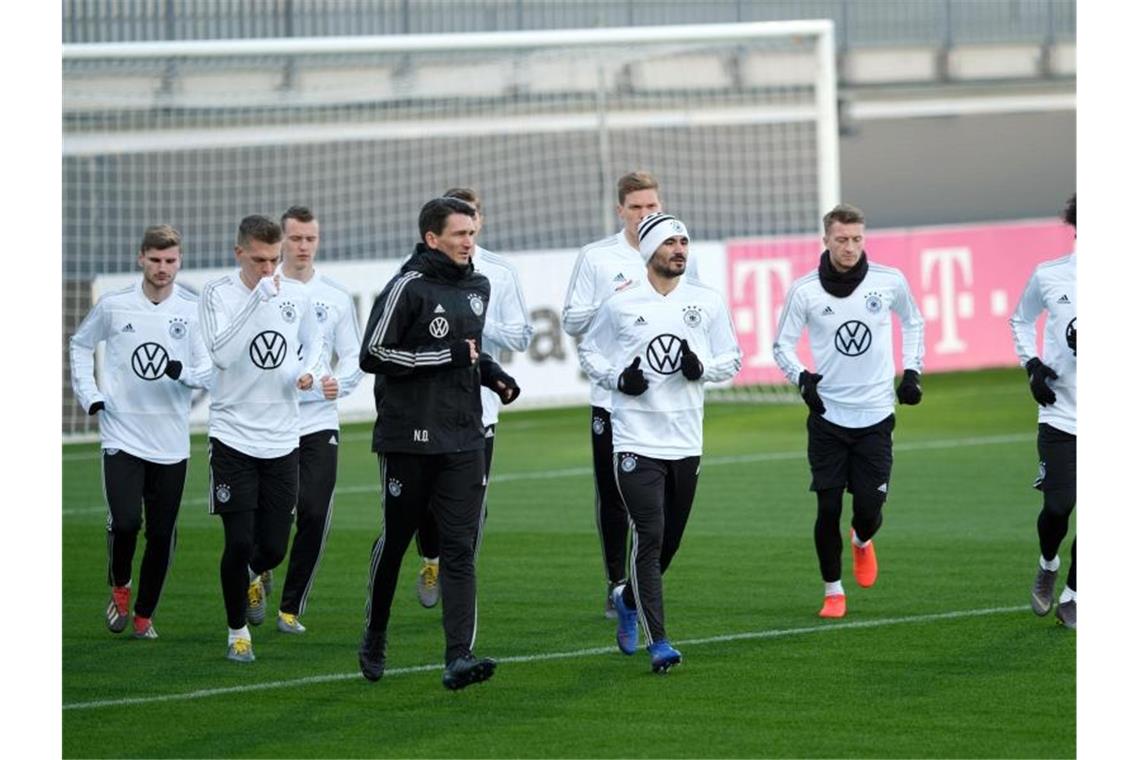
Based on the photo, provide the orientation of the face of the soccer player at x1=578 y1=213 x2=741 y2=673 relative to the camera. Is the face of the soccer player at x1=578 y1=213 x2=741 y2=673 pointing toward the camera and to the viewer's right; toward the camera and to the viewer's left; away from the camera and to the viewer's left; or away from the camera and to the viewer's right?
toward the camera and to the viewer's right

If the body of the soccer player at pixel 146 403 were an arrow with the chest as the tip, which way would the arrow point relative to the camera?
toward the camera

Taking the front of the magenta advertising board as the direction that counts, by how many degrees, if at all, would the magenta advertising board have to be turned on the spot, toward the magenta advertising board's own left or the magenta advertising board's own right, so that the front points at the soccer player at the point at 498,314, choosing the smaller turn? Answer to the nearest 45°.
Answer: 0° — it already faces them

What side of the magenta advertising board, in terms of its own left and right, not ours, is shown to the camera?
front

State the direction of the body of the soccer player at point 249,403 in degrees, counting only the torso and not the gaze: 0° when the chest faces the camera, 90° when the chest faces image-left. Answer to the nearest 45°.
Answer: approximately 0°

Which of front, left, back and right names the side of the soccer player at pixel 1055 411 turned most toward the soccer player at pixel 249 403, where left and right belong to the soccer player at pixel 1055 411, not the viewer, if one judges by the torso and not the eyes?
right

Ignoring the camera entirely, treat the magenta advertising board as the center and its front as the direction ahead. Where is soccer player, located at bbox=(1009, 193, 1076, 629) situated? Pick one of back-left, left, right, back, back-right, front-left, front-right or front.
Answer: front

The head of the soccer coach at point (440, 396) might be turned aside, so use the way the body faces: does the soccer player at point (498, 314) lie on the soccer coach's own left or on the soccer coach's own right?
on the soccer coach's own left

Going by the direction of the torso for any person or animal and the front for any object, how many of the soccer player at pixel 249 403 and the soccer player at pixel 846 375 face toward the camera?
2

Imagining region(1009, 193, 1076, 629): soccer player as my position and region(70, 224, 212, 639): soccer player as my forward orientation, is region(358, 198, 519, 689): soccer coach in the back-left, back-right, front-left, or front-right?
front-left

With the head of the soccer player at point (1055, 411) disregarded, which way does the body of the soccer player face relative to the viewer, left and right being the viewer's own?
facing the viewer

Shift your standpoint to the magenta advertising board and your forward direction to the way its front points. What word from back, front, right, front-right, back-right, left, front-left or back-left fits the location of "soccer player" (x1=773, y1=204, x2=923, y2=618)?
front

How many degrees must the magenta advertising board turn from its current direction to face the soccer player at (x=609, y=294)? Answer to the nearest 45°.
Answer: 0° — it already faces them
